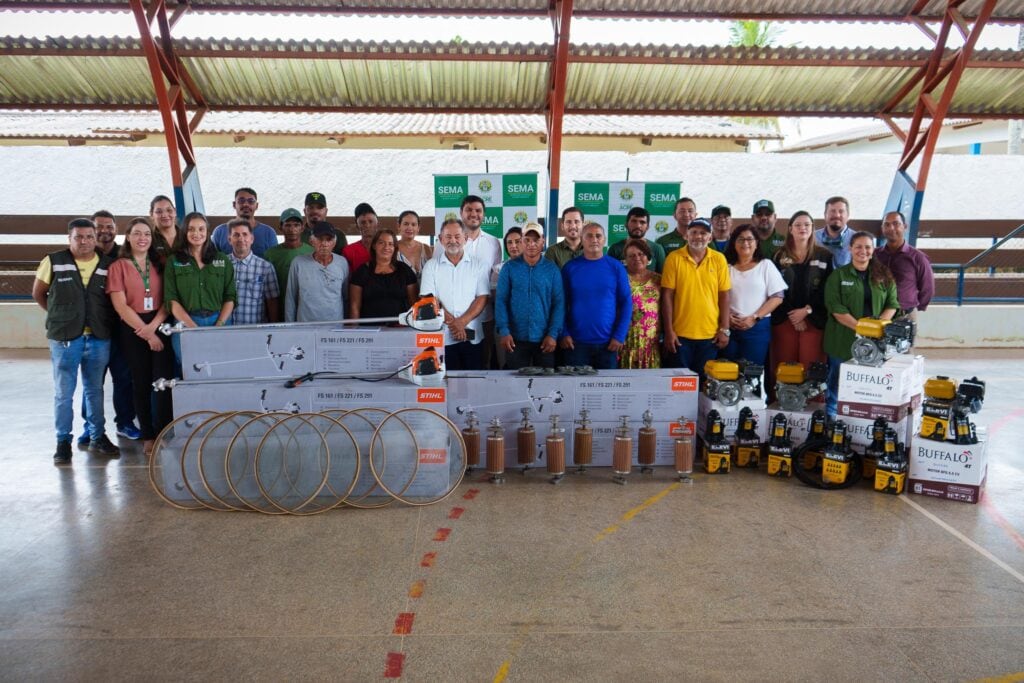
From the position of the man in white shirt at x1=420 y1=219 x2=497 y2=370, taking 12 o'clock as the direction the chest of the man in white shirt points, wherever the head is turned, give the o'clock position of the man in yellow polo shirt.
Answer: The man in yellow polo shirt is roughly at 9 o'clock from the man in white shirt.

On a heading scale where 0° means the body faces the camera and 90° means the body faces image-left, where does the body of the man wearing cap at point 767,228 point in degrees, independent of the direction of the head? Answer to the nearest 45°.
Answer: approximately 0°

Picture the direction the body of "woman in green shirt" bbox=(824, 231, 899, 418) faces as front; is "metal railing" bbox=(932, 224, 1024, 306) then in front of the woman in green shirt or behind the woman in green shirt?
behind

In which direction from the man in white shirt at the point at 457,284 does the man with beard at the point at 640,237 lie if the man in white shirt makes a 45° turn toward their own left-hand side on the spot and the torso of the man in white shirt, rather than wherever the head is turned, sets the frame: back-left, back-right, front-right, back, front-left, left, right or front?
front-left

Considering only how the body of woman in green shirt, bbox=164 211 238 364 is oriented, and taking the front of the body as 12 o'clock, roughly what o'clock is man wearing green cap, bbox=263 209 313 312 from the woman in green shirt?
The man wearing green cap is roughly at 8 o'clock from the woman in green shirt.

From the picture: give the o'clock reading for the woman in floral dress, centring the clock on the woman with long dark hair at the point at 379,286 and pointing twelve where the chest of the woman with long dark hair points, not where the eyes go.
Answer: The woman in floral dress is roughly at 9 o'clock from the woman with long dark hair.

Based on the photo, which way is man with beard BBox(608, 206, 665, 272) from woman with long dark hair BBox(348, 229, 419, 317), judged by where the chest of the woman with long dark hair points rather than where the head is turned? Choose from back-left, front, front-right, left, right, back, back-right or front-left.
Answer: left

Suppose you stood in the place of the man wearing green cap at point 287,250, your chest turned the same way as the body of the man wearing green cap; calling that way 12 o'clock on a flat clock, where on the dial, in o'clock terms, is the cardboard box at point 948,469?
The cardboard box is roughly at 10 o'clock from the man wearing green cap.

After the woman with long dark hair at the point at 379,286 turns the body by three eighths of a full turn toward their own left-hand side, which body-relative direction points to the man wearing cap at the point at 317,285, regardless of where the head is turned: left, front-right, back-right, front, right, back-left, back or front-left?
back-left

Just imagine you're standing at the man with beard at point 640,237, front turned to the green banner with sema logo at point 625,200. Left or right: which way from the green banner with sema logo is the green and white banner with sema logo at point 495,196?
left
